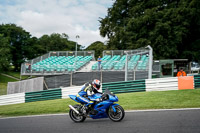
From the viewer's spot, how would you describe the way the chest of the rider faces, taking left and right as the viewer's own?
facing to the right of the viewer

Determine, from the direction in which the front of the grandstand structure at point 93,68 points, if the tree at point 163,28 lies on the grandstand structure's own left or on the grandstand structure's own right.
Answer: on the grandstand structure's own left

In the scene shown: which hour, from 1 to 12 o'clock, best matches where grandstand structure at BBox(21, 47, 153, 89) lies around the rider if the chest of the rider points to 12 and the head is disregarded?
The grandstand structure is roughly at 9 o'clock from the rider.

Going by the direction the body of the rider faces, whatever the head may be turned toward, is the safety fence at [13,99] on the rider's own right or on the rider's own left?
on the rider's own left

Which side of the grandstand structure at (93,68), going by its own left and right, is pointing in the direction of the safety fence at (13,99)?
front

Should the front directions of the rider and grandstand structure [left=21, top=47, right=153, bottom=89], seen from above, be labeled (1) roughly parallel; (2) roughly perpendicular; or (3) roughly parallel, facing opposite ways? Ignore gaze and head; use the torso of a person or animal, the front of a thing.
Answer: roughly perpendicular

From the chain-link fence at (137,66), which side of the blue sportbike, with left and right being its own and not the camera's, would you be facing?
left

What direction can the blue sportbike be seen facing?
to the viewer's right

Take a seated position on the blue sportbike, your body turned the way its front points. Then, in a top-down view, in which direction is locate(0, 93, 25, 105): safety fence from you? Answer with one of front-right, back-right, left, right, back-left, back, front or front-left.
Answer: back-left

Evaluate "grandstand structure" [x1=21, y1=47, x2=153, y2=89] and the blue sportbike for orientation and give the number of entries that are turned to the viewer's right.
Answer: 1

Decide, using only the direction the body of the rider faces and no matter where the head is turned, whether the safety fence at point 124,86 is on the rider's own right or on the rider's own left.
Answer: on the rider's own left

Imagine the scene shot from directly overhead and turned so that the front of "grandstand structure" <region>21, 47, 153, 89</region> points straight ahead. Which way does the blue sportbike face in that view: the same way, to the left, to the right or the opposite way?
to the left

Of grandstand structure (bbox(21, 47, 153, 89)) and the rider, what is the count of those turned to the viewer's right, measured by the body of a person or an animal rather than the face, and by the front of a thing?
1

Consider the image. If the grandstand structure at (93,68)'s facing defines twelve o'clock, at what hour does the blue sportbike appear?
The blue sportbike is roughly at 12 o'clock from the grandstand structure.

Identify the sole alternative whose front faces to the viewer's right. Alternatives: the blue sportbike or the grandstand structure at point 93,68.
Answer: the blue sportbike

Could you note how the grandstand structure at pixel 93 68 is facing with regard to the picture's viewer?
facing the viewer
